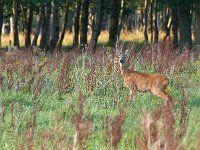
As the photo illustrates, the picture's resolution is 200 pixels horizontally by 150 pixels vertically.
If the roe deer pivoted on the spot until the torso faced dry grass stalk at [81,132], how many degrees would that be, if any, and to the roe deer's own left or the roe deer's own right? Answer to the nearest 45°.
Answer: approximately 90° to the roe deer's own left

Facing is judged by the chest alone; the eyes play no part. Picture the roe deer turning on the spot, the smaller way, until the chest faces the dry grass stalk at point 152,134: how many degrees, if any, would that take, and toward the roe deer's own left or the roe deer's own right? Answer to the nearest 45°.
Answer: approximately 90° to the roe deer's own left

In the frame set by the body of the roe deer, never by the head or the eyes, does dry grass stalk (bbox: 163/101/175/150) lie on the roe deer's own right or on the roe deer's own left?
on the roe deer's own left

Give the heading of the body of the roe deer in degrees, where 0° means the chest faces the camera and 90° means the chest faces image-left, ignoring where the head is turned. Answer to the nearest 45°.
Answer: approximately 90°
